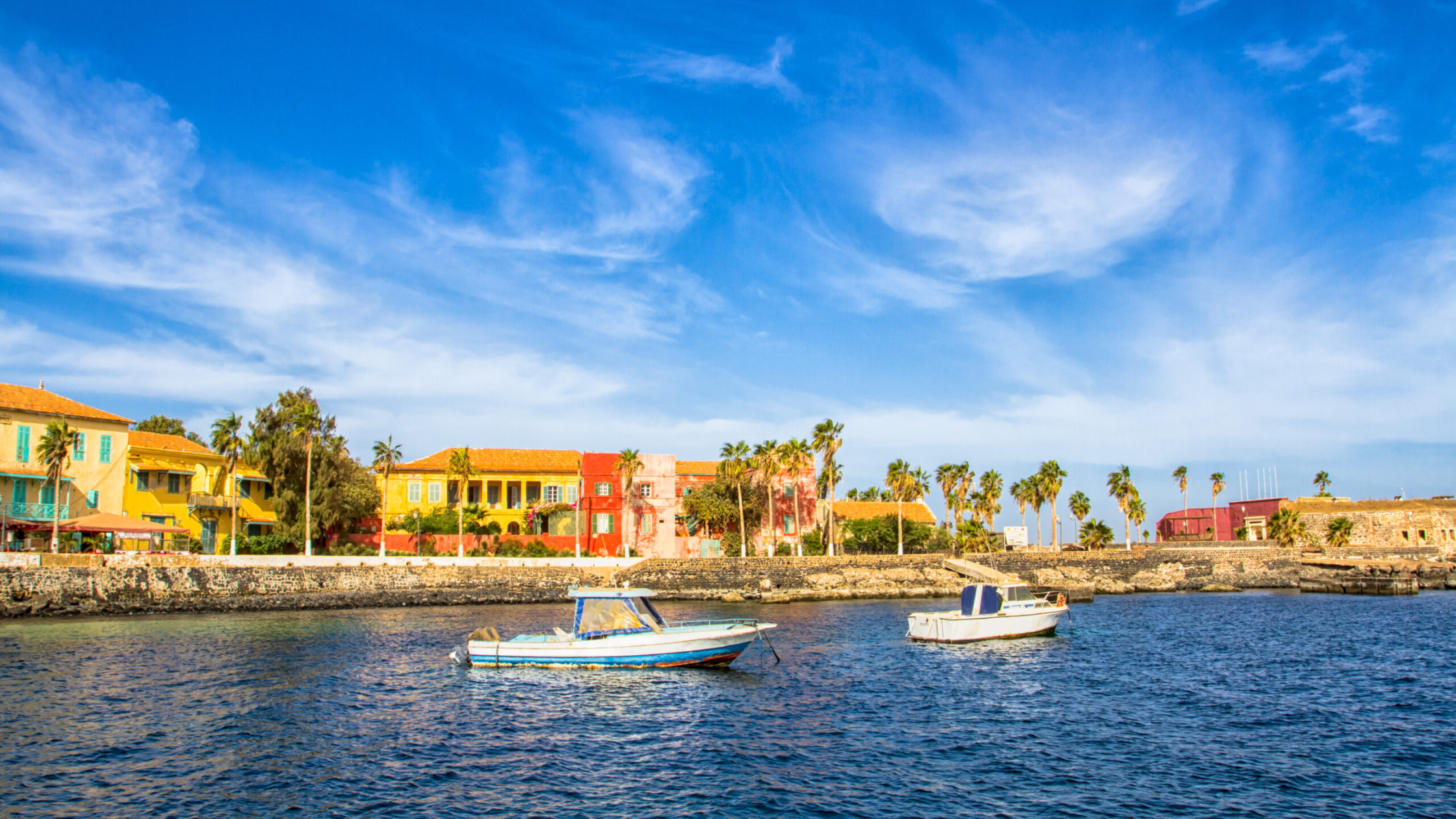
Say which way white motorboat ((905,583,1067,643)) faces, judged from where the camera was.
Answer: facing away from the viewer and to the right of the viewer

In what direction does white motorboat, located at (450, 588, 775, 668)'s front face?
to the viewer's right

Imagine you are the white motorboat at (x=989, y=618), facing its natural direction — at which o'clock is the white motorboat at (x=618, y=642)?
the white motorboat at (x=618, y=642) is roughly at 6 o'clock from the white motorboat at (x=989, y=618).

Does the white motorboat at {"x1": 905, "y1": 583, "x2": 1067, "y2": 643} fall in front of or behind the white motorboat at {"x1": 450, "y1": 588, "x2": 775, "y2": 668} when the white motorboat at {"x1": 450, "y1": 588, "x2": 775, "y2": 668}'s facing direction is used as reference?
in front

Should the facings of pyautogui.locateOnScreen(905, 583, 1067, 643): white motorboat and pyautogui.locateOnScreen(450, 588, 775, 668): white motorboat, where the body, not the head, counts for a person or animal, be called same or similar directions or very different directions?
same or similar directions

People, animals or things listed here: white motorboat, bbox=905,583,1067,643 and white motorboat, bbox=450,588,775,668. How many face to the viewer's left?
0
